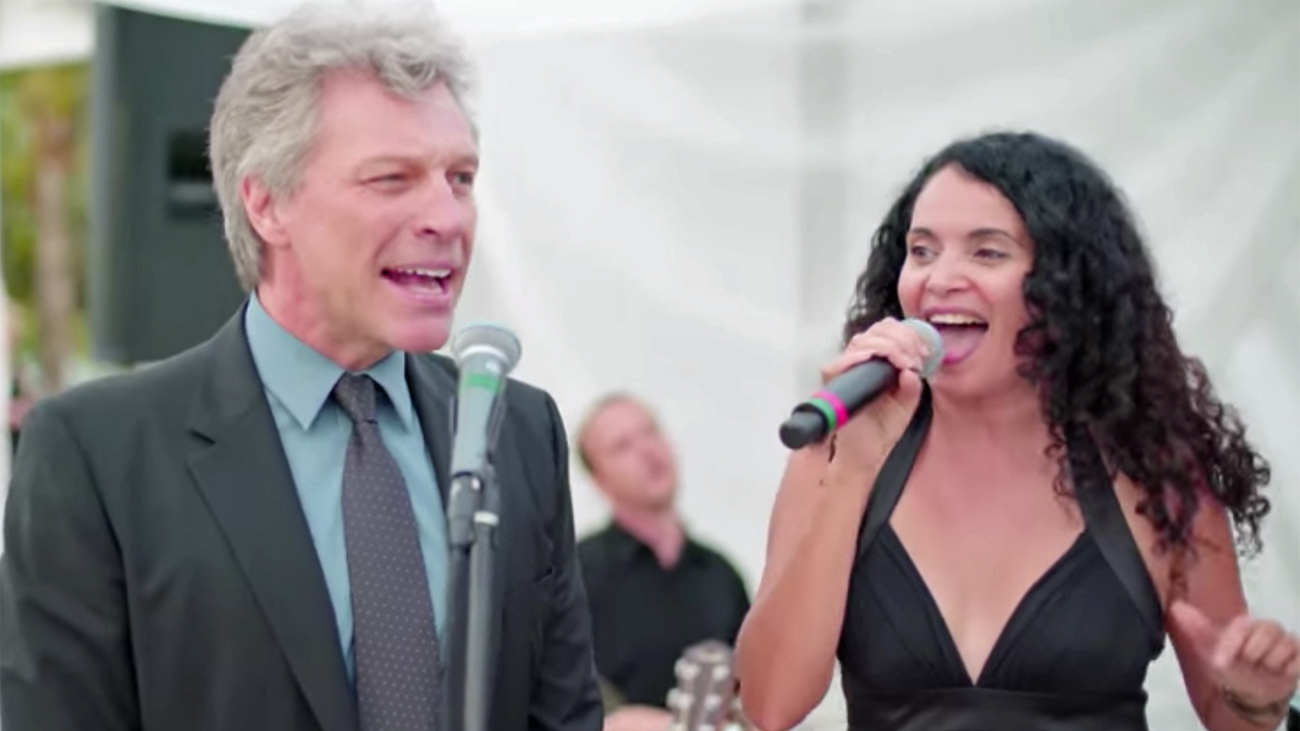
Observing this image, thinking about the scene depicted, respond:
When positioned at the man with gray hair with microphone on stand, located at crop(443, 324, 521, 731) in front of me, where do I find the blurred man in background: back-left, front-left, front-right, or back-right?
back-left

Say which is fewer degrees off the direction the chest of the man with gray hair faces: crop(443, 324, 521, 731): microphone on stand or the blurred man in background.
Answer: the microphone on stand

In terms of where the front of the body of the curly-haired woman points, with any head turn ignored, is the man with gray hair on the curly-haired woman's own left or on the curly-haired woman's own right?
on the curly-haired woman's own right

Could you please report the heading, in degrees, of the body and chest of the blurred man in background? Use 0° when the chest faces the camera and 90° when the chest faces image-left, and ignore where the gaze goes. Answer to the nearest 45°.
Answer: approximately 315°

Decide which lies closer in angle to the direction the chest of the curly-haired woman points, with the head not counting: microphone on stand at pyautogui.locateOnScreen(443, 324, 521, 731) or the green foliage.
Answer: the microphone on stand

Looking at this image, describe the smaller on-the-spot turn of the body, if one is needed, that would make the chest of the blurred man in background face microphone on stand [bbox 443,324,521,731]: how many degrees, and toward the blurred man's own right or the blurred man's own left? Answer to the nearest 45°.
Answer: approximately 45° to the blurred man's own right

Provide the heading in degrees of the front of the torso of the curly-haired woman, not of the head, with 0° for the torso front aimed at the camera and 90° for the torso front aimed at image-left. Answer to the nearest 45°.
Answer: approximately 0°
